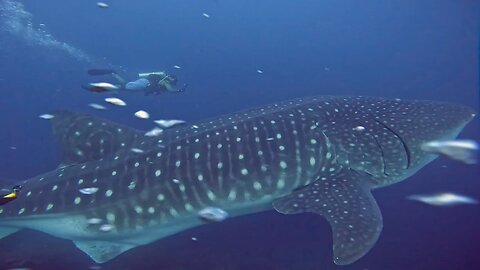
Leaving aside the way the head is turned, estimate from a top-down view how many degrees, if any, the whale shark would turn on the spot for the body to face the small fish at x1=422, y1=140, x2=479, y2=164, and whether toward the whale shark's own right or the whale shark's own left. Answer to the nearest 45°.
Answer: approximately 45° to the whale shark's own right

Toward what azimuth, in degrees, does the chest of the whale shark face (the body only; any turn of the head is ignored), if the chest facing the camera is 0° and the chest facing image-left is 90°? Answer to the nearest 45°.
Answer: approximately 270°
